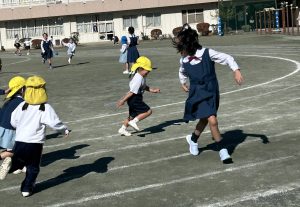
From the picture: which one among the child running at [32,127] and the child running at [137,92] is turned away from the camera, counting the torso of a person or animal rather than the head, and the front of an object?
the child running at [32,127]

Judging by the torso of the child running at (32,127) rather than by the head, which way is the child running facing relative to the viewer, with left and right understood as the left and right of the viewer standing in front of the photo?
facing away from the viewer

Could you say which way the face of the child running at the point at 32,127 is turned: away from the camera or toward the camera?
away from the camera

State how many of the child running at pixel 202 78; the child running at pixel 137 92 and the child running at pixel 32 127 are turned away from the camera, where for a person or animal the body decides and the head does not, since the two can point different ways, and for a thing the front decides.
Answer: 1
